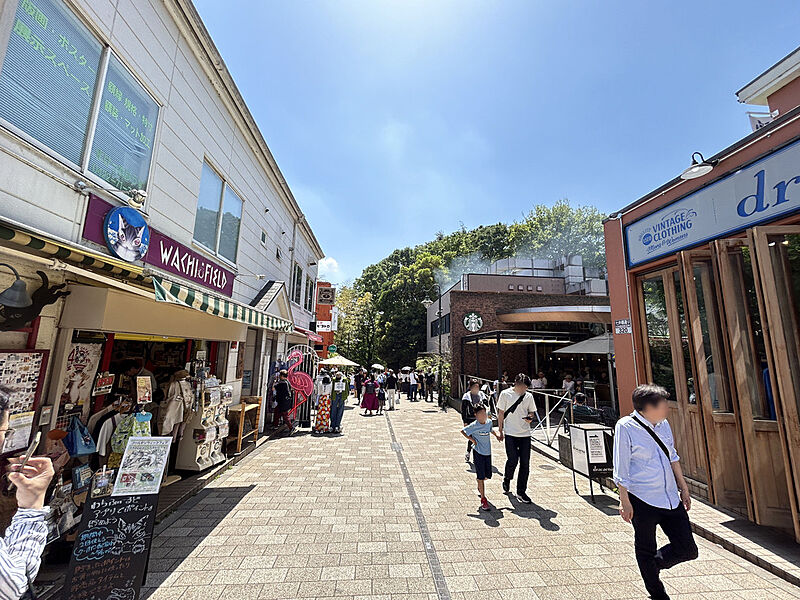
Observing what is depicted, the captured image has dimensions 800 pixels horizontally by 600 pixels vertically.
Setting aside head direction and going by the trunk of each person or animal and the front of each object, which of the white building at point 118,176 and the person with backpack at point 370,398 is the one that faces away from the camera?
the person with backpack

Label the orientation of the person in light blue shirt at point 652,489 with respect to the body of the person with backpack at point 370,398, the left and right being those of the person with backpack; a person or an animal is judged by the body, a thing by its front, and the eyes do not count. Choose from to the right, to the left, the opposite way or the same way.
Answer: the opposite way

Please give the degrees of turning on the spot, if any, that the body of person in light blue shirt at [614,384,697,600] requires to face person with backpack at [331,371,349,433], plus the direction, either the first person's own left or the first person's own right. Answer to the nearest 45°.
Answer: approximately 180°

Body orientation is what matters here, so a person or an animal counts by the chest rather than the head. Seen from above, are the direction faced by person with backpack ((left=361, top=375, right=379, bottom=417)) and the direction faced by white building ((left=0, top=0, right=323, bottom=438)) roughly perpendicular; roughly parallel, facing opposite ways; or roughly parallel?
roughly perpendicular

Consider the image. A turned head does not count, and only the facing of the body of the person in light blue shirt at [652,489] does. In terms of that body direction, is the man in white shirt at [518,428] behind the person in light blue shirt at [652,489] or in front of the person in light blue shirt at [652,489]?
behind

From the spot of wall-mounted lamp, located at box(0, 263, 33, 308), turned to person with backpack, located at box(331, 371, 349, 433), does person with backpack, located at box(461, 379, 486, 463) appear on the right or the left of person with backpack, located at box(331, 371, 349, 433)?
right

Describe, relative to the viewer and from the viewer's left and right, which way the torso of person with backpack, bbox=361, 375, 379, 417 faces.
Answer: facing away from the viewer

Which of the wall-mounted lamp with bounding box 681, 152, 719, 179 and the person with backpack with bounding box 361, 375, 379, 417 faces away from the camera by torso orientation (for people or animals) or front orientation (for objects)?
the person with backpack

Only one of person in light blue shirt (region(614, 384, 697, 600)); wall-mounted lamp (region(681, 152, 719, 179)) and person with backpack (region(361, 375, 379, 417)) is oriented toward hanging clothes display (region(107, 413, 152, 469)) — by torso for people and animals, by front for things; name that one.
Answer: the wall-mounted lamp

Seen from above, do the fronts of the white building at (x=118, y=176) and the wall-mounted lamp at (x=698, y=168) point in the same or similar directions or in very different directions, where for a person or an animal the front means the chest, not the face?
very different directions

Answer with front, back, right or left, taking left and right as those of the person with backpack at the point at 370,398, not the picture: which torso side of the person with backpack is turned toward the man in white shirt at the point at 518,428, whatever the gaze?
back

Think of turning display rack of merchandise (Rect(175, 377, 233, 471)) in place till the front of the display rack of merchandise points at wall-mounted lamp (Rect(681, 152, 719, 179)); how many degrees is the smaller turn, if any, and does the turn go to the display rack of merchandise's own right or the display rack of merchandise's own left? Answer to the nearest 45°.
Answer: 0° — it already faces it

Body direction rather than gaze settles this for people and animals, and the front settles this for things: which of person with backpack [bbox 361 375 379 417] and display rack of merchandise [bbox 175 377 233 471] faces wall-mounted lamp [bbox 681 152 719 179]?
the display rack of merchandise

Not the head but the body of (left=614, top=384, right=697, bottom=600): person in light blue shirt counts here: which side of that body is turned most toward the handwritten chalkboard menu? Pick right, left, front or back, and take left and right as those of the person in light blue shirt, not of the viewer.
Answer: right

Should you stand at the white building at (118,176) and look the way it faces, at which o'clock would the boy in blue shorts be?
The boy in blue shorts is roughly at 1 o'clock from the white building.

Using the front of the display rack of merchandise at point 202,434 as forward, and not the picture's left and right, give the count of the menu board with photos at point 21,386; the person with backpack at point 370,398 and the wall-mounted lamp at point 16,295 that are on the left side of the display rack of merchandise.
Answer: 1
